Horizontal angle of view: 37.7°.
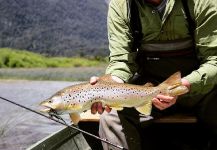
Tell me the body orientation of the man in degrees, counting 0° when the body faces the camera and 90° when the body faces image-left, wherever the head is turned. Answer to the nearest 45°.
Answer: approximately 0°

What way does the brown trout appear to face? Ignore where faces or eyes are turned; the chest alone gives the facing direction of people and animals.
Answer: to the viewer's left
